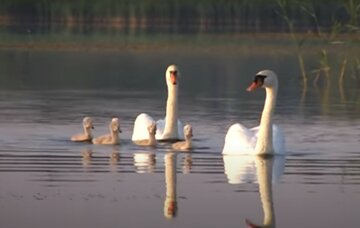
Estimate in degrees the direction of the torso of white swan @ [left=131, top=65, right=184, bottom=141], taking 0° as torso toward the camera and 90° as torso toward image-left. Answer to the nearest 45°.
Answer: approximately 315°

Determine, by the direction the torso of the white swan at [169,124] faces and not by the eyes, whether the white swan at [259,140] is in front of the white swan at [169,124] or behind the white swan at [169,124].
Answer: in front
